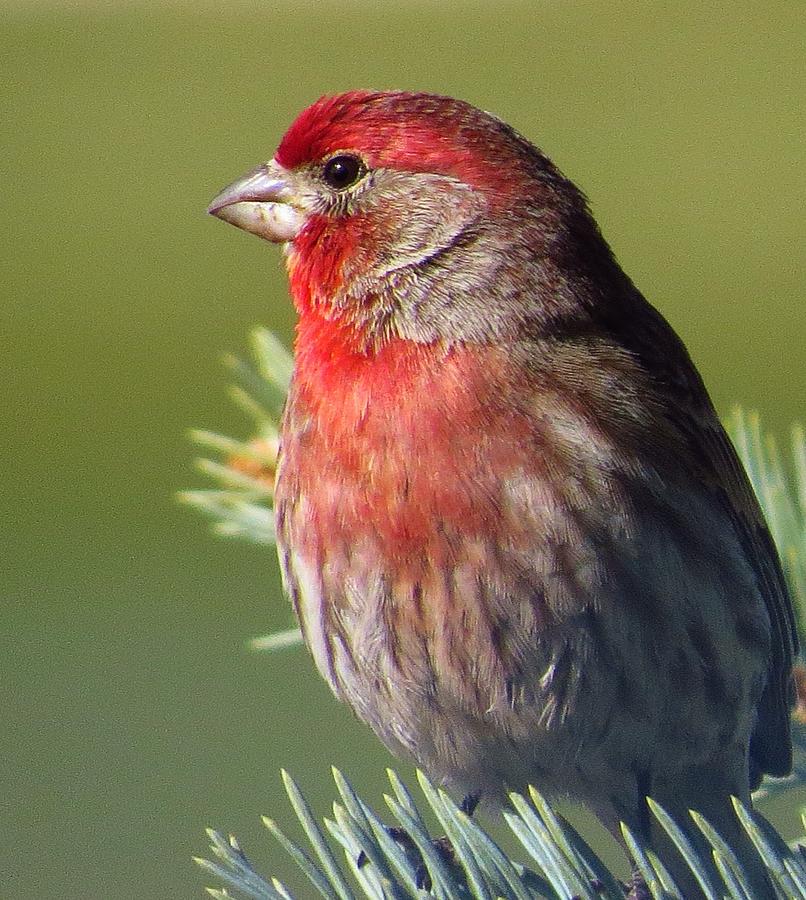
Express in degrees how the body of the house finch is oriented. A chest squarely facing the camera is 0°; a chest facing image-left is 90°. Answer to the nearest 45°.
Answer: approximately 45°
